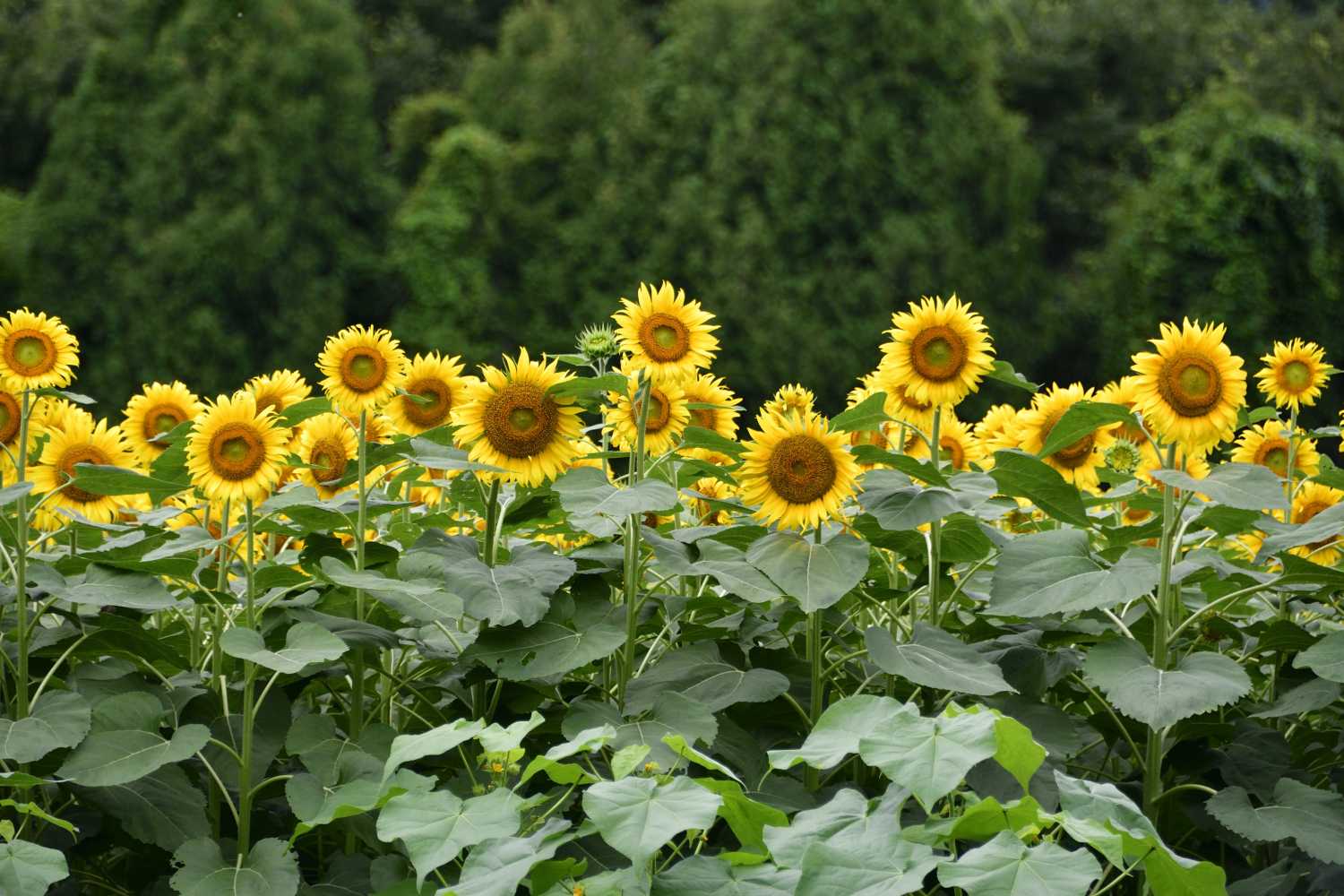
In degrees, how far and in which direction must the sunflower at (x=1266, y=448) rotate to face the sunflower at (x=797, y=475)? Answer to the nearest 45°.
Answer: approximately 45° to its right

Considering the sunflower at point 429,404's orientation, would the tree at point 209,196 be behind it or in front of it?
behind
